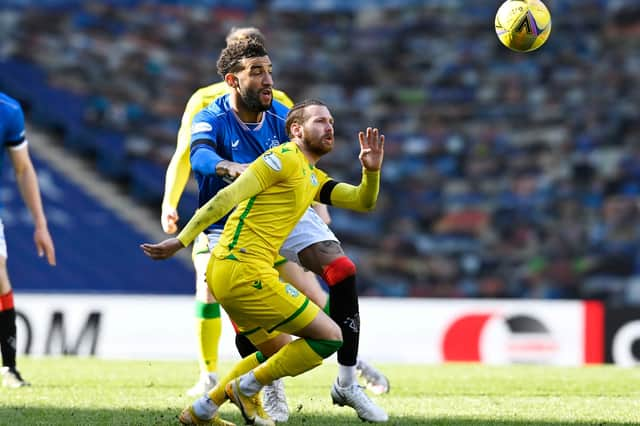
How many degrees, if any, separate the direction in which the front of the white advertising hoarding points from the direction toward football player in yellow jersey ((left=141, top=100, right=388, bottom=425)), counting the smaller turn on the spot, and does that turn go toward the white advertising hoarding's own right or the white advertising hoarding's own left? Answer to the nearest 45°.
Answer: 0° — it already faces them

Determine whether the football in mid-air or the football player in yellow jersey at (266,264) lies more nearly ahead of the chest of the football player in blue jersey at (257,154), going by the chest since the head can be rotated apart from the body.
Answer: the football player in yellow jersey

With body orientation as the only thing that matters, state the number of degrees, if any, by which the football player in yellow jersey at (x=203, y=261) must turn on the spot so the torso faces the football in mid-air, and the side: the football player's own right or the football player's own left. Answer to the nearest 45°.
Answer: approximately 90° to the football player's own left

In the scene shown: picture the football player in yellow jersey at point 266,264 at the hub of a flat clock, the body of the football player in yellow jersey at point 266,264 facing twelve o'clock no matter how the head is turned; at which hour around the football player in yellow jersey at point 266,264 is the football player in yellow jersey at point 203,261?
the football player in yellow jersey at point 203,261 is roughly at 7 o'clock from the football player in yellow jersey at point 266,264.

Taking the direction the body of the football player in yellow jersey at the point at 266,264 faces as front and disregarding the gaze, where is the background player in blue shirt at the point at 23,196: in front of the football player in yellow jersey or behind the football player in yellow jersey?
behind
